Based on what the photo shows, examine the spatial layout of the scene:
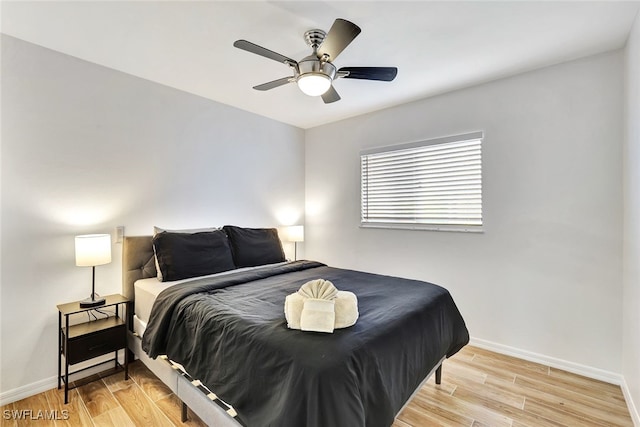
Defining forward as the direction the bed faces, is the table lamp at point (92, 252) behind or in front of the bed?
behind

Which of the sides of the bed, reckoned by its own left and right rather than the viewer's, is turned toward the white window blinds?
left

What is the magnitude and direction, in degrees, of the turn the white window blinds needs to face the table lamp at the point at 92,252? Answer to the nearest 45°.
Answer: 0° — it already faces it

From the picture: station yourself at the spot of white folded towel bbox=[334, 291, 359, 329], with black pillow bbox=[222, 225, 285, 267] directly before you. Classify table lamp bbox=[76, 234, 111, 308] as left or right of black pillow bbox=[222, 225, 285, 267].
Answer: left

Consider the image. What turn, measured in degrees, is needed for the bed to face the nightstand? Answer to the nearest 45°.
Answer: approximately 180°

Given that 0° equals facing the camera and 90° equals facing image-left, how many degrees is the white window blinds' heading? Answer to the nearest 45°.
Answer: approximately 45°
